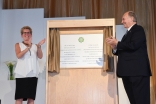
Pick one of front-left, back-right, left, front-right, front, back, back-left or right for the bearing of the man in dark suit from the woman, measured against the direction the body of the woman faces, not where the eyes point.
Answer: front-left

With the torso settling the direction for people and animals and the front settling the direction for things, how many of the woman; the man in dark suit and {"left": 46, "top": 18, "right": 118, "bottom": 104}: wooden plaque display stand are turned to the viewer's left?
1

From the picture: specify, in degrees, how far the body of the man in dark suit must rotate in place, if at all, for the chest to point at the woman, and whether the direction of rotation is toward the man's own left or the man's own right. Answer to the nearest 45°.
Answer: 0° — they already face them

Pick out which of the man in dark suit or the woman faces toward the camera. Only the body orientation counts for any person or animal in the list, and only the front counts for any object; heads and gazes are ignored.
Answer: the woman

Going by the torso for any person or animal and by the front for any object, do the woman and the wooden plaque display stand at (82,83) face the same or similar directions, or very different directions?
same or similar directions

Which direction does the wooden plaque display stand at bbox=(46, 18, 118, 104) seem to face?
toward the camera

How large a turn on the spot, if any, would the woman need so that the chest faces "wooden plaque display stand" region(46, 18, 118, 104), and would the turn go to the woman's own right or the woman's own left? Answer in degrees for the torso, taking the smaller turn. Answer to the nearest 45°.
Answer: approximately 45° to the woman's own left

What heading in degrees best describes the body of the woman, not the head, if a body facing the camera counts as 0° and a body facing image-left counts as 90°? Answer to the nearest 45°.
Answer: approximately 0°

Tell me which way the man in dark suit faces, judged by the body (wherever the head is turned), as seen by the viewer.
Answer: to the viewer's left

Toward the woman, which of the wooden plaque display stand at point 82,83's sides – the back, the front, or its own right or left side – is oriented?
right

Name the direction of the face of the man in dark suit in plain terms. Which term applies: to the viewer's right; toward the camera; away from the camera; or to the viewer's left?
to the viewer's left

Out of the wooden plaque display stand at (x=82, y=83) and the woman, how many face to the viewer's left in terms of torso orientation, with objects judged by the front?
0
